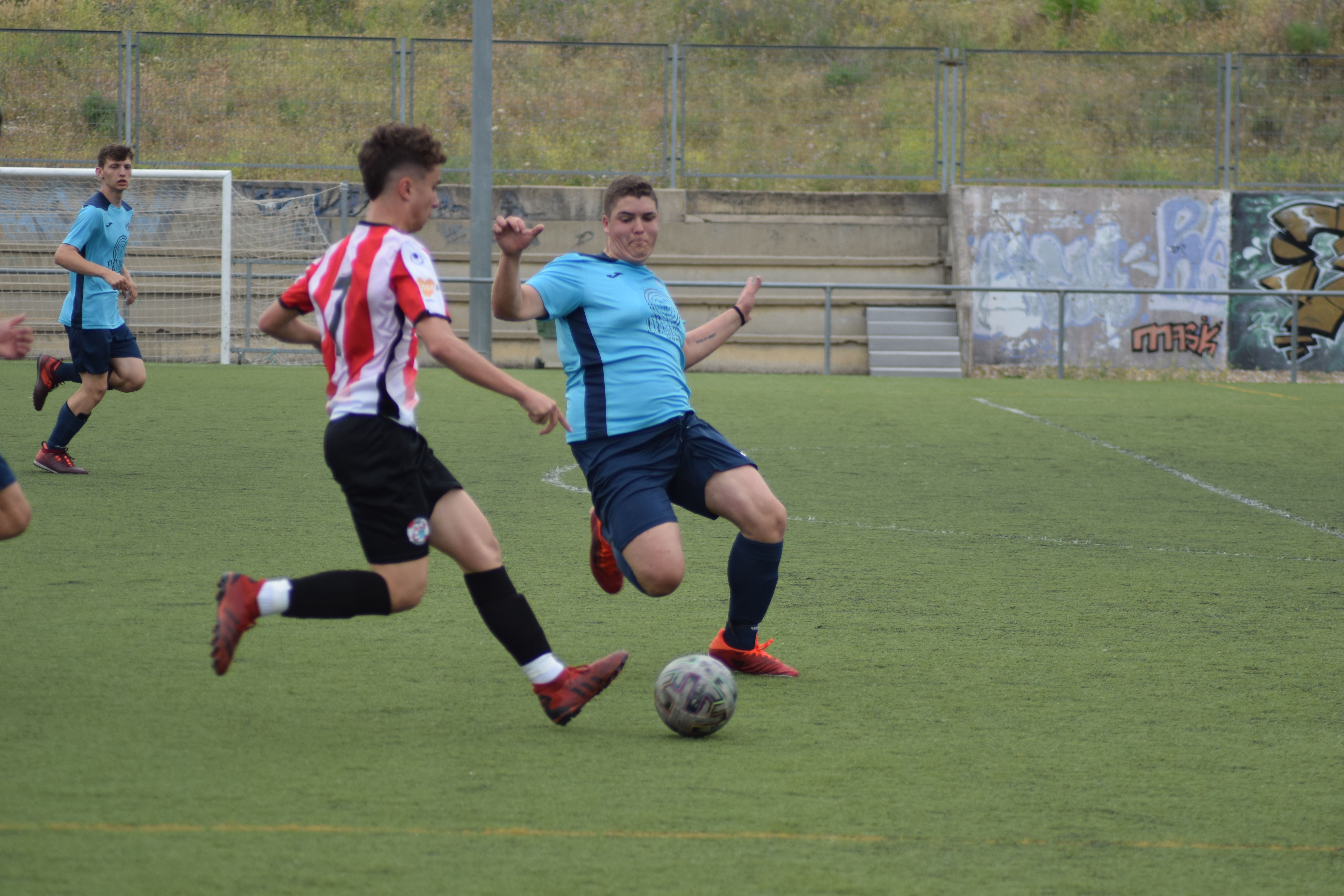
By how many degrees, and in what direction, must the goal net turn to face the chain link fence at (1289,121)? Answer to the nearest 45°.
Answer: approximately 135° to its left

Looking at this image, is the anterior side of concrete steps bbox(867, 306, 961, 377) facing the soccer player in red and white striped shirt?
yes

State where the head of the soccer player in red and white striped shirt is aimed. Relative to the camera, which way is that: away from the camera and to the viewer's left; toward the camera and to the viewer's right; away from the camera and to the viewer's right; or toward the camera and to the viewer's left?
away from the camera and to the viewer's right

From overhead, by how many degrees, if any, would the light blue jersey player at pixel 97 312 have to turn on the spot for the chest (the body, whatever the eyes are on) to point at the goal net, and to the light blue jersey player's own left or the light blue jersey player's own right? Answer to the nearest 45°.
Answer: approximately 135° to the light blue jersey player's own left

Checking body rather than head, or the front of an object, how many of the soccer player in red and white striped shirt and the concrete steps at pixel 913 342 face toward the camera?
1

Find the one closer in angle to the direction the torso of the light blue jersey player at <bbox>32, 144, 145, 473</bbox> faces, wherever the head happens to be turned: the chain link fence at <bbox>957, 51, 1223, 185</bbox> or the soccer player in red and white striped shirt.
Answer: the soccer player in red and white striped shirt

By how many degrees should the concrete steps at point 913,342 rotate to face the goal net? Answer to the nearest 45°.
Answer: approximately 90° to its right
